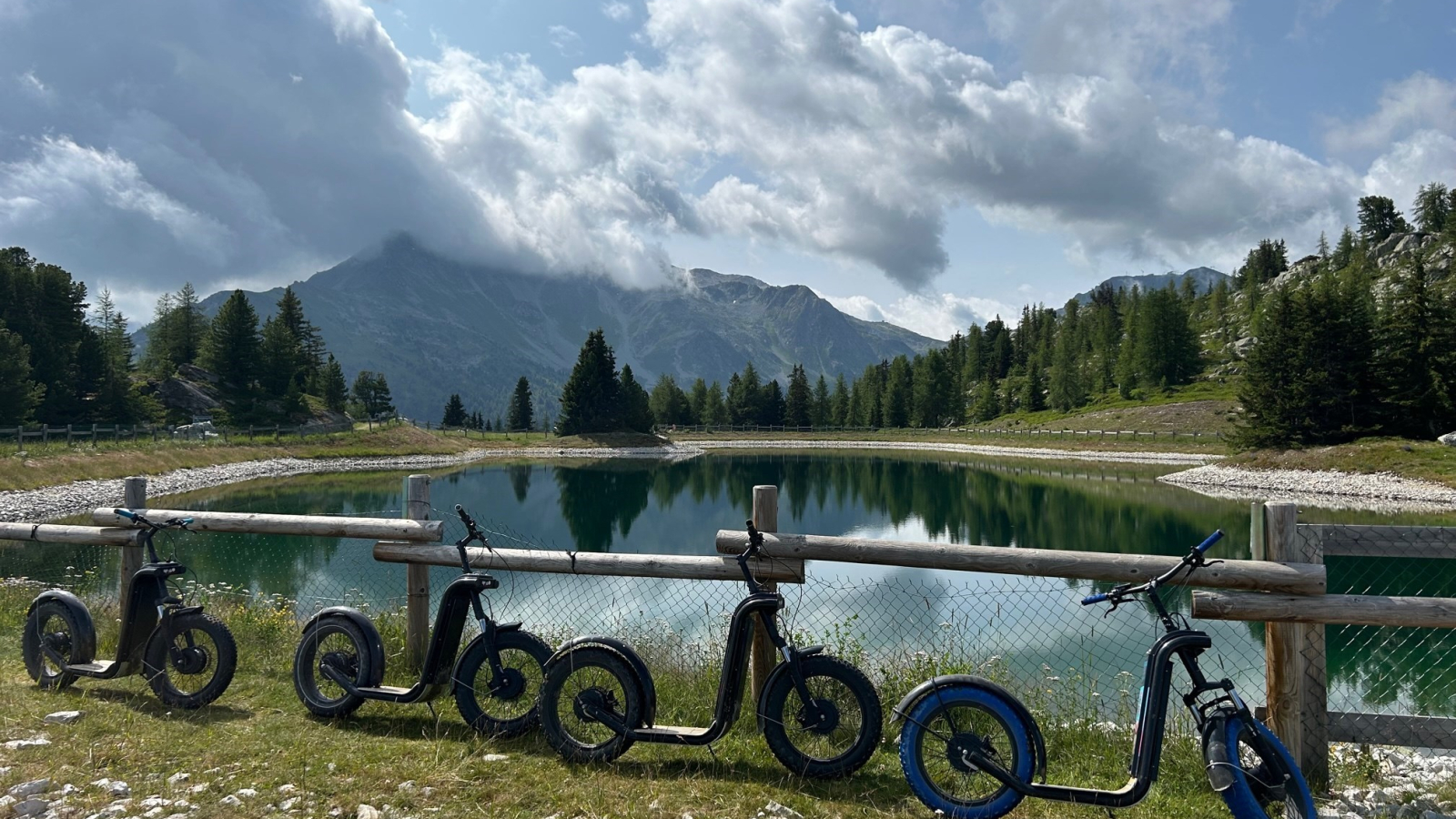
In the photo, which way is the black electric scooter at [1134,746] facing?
to the viewer's right

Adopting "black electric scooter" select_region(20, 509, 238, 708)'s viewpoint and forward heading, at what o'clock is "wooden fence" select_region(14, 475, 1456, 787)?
The wooden fence is roughly at 12 o'clock from the black electric scooter.

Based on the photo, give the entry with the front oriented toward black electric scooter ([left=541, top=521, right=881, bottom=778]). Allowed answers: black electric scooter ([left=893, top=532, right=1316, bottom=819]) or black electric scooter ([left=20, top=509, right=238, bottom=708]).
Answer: black electric scooter ([left=20, top=509, right=238, bottom=708])

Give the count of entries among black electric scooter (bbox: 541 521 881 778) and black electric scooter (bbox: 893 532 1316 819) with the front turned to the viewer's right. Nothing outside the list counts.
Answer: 2

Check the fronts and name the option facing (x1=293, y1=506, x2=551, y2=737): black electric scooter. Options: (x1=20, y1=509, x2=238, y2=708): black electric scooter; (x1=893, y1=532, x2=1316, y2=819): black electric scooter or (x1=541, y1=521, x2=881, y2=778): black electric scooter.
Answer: (x1=20, y1=509, x2=238, y2=708): black electric scooter

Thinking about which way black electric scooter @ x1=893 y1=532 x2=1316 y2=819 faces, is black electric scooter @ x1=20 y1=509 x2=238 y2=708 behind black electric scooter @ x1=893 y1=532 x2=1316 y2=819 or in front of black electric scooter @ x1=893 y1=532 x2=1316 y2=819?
behind

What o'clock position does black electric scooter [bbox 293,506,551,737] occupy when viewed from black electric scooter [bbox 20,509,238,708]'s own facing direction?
black electric scooter [bbox 293,506,551,737] is roughly at 12 o'clock from black electric scooter [bbox 20,509,238,708].

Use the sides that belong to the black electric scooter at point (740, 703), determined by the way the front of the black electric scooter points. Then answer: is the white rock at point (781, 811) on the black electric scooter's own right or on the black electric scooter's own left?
on the black electric scooter's own right

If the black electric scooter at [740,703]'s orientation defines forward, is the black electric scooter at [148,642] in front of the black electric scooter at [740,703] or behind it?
behind

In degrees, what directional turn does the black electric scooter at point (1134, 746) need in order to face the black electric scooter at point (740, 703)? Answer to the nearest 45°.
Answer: approximately 180°

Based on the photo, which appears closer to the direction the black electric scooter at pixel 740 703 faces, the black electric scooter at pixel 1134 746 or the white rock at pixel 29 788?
the black electric scooter

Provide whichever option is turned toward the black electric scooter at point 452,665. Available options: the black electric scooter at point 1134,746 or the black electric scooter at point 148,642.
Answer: the black electric scooter at point 148,642

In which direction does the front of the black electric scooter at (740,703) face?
to the viewer's right

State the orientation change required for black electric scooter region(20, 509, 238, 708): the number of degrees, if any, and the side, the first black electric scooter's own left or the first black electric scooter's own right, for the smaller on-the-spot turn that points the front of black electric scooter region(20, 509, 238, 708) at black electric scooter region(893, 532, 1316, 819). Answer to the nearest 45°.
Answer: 0° — it already faces it

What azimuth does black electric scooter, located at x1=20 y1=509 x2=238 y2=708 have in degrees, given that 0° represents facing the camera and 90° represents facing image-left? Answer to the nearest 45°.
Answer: approximately 315°
